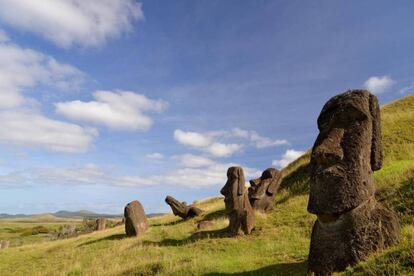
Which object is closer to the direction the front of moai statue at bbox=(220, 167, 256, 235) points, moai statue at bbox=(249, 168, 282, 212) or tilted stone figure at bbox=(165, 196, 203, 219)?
the tilted stone figure

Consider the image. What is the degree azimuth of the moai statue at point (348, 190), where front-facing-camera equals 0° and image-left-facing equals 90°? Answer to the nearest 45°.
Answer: approximately 45°

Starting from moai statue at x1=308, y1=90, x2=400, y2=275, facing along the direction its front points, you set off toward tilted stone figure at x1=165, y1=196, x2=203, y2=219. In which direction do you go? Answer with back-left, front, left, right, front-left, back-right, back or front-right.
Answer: right

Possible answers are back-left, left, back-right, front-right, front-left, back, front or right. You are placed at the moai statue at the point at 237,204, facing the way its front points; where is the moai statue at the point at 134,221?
front-right

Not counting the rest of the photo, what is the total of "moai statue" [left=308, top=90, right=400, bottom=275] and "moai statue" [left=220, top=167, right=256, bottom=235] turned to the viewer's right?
0

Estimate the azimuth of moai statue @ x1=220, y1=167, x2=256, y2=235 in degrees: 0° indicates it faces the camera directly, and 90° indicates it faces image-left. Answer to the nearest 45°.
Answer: approximately 90°
